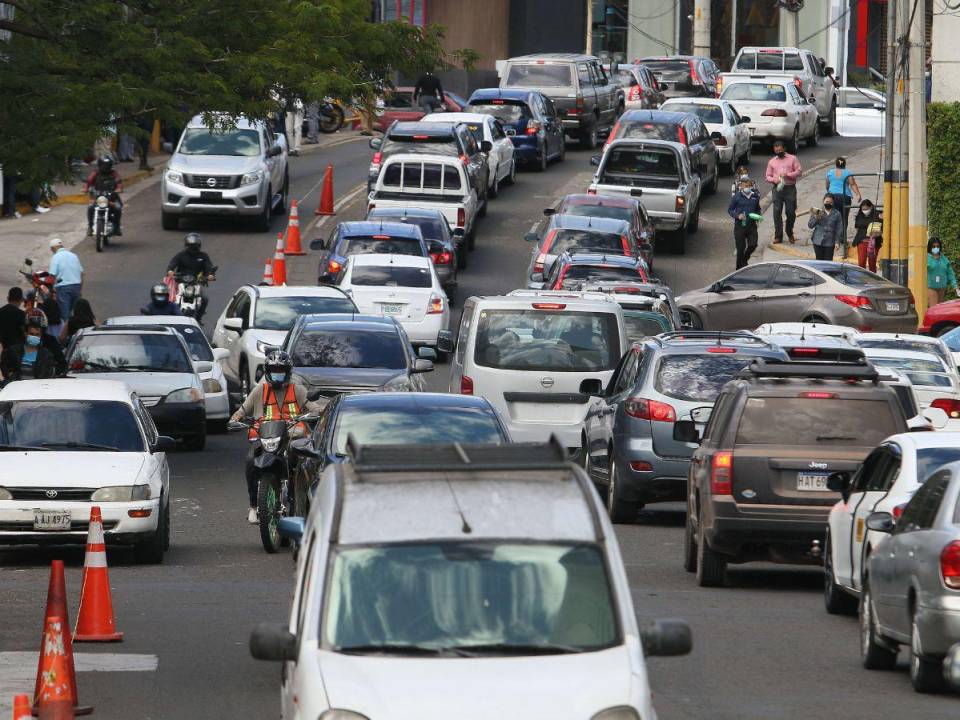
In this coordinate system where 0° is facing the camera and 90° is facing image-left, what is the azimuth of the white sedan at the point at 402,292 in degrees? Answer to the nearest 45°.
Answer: approximately 180°

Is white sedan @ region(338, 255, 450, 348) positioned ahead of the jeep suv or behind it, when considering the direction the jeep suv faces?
ahead

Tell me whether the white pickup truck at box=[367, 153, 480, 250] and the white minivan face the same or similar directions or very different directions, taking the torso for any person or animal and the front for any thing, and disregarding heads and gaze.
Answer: same or similar directions

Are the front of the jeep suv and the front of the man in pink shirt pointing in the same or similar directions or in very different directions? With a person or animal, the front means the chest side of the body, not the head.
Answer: very different directions

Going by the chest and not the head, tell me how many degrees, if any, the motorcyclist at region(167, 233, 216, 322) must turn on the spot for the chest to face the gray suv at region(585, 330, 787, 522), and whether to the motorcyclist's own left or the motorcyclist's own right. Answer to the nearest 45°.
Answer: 0° — they already face it

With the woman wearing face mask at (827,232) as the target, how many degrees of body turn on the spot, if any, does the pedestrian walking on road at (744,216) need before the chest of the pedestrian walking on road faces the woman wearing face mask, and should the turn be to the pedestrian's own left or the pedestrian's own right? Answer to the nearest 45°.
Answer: approximately 90° to the pedestrian's own left

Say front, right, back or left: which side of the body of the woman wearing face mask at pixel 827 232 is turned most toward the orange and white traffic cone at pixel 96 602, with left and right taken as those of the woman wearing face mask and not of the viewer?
front

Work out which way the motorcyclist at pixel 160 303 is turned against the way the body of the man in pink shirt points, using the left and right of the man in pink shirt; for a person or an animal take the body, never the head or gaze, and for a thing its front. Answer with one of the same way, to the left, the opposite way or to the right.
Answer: the same way

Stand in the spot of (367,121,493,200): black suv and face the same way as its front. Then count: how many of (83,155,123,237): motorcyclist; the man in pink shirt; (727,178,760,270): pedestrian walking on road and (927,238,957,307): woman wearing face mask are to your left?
1

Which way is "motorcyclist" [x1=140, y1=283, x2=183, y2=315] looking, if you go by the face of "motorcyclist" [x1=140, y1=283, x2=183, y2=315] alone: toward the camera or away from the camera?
toward the camera

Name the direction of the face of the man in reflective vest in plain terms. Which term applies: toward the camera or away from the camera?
toward the camera

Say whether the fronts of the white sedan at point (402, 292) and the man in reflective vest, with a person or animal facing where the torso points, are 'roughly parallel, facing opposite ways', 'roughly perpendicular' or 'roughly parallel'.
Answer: roughly parallel, facing opposite ways

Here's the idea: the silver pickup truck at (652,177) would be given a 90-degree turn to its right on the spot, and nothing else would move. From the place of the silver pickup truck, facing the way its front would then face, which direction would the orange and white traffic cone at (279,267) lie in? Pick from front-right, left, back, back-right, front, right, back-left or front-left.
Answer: back-right

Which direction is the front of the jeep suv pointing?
away from the camera

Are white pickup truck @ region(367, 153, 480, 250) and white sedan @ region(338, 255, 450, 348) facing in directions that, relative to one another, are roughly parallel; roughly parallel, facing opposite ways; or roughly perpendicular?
roughly parallel

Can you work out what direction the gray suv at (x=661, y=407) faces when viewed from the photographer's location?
facing away from the viewer and to the left of the viewer

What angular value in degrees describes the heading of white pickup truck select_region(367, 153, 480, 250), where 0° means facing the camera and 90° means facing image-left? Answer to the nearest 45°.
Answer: approximately 180°

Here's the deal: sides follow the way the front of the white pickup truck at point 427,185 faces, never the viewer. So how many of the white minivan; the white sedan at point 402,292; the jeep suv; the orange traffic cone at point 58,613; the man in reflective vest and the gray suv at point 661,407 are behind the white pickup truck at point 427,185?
6

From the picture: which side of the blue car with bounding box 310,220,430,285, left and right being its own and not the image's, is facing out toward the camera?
back

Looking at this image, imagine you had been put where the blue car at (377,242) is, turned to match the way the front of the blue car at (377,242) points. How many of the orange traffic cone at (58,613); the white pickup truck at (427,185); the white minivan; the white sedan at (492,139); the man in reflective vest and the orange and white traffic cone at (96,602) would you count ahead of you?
2

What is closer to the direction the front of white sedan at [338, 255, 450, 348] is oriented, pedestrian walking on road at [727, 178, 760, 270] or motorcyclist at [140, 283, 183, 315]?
the pedestrian walking on road

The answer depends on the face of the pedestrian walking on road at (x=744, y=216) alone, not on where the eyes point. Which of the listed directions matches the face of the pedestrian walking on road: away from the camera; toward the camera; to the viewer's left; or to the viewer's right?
toward the camera

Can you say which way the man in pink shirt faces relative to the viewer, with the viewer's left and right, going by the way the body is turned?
facing the viewer

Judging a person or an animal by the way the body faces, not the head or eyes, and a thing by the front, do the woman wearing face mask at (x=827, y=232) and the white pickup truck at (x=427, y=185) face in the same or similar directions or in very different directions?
very different directions
